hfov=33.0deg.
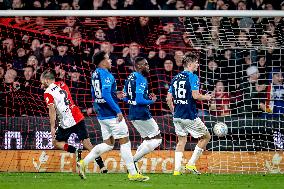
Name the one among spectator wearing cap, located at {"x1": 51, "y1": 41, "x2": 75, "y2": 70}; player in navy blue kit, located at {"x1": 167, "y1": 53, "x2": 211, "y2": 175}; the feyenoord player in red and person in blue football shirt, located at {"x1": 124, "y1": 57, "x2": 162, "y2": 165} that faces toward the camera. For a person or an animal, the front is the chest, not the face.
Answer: the spectator wearing cap

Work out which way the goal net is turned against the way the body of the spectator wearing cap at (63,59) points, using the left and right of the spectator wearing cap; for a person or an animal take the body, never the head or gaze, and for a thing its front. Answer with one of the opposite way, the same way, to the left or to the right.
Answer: the same way

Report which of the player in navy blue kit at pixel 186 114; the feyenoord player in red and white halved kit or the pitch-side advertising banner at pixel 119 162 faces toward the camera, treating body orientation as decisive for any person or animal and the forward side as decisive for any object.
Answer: the pitch-side advertising banner

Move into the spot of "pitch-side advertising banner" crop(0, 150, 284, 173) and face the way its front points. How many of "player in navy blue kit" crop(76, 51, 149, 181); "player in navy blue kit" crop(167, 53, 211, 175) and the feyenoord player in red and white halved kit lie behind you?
0

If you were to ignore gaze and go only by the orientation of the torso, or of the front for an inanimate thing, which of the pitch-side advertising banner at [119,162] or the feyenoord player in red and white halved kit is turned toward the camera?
the pitch-side advertising banner

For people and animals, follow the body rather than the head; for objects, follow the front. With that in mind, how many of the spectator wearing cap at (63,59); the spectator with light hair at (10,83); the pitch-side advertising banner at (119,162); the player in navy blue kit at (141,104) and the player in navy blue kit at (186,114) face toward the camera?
3

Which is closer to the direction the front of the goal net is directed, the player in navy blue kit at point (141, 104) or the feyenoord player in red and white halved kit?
the player in navy blue kit

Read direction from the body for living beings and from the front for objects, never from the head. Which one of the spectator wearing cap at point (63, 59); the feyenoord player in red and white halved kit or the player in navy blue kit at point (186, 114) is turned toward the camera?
the spectator wearing cap

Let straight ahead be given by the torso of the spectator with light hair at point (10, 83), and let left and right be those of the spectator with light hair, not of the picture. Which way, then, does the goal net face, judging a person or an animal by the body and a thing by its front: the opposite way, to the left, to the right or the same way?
the same way

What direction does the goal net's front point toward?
toward the camera

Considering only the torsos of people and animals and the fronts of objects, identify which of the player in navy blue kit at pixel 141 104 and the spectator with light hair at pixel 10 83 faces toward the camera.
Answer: the spectator with light hair

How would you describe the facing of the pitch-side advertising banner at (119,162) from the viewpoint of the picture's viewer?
facing the viewer

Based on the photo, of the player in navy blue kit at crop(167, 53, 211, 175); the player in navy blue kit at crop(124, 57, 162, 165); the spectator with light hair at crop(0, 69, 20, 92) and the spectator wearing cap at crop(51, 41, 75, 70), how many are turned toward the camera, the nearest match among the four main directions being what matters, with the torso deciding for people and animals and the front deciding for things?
2

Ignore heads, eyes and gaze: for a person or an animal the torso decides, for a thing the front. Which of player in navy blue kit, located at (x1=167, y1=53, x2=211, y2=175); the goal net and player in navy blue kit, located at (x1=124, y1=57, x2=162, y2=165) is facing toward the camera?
the goal net

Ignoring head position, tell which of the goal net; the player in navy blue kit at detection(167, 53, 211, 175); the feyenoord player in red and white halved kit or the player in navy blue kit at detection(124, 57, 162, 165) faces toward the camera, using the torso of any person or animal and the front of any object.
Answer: the goal net
